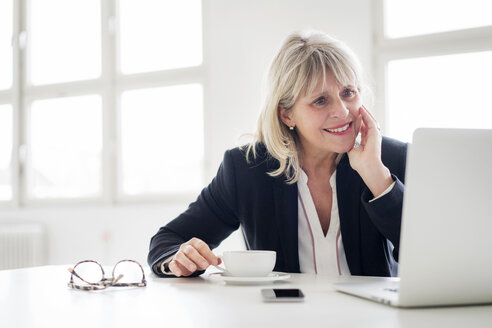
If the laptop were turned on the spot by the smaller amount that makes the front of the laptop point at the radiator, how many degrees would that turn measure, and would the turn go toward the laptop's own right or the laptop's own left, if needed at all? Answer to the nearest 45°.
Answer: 0° — it already faces it

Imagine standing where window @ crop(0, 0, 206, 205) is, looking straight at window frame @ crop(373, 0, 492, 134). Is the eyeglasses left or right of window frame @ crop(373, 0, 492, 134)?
right

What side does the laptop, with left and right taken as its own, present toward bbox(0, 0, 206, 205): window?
front

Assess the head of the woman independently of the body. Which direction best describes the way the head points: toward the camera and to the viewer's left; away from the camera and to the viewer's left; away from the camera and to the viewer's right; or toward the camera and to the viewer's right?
toward the camera and to the viewer's right

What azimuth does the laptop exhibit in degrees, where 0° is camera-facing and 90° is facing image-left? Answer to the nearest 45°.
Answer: approximately 135°

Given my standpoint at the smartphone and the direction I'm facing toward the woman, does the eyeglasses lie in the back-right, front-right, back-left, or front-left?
front-left

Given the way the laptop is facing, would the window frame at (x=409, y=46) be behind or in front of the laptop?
in front
